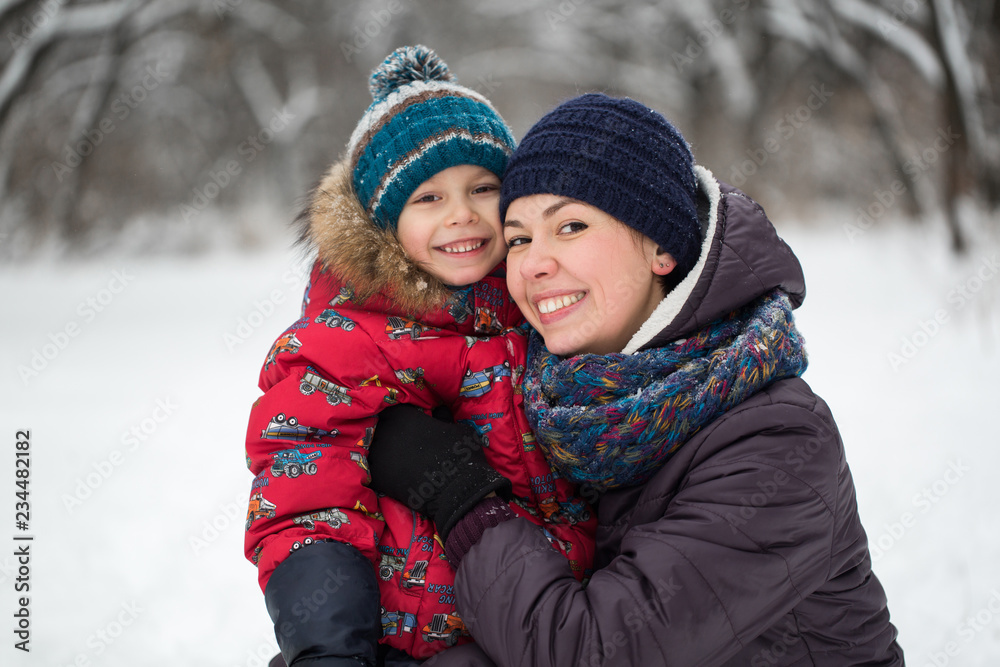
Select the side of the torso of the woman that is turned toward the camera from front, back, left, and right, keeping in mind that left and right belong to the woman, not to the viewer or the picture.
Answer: left

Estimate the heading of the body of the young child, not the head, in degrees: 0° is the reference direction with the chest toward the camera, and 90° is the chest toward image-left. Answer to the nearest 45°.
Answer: approximately 315°
